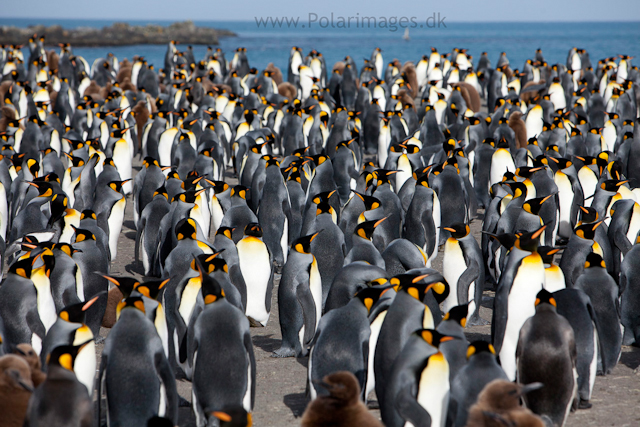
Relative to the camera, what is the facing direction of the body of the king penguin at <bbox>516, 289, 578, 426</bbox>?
away from the camera

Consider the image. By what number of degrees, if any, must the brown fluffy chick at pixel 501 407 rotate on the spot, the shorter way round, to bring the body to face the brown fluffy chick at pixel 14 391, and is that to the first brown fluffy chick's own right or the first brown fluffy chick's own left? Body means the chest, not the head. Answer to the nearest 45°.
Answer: approximately 180°

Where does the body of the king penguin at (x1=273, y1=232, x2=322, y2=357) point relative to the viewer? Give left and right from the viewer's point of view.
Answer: facing to the right of the viewer

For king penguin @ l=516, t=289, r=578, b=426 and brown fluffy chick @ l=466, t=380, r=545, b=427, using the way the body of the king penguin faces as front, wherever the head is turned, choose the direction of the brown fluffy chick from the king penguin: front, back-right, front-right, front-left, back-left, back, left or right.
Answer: back

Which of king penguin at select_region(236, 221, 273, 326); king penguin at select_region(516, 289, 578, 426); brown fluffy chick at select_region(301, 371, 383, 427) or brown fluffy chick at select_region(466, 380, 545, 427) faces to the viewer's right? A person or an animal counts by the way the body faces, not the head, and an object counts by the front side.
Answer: brown fluffy chick at select_region(466, 380, 545, 427)

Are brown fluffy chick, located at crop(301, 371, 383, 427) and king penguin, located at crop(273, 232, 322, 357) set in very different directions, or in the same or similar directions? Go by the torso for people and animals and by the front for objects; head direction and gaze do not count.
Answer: very different directions

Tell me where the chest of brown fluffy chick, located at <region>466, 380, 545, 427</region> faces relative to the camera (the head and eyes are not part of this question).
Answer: to the viewer's right

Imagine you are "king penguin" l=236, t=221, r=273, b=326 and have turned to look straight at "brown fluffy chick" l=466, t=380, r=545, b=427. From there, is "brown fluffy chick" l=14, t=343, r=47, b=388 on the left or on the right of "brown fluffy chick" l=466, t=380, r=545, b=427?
right
